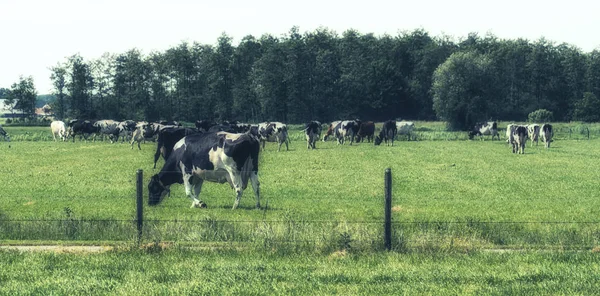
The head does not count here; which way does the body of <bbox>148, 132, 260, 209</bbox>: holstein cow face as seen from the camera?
to the viewer's left

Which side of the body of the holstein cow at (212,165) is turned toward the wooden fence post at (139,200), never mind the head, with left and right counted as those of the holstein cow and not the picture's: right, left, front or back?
left
